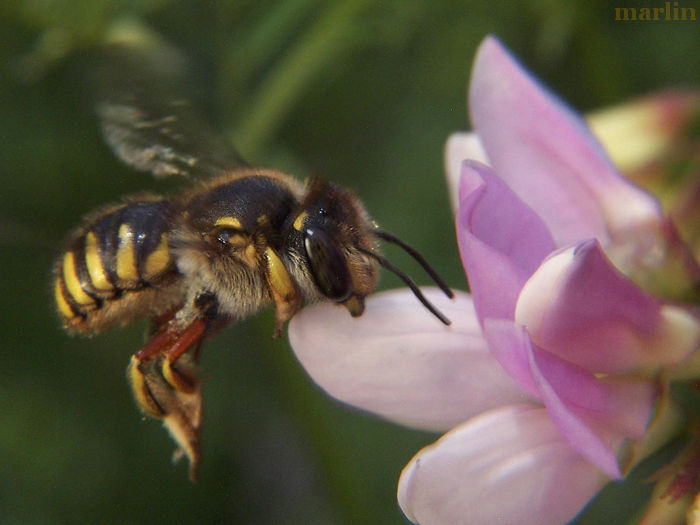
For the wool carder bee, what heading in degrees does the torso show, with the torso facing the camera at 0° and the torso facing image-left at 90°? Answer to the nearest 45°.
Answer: approximately 270°
